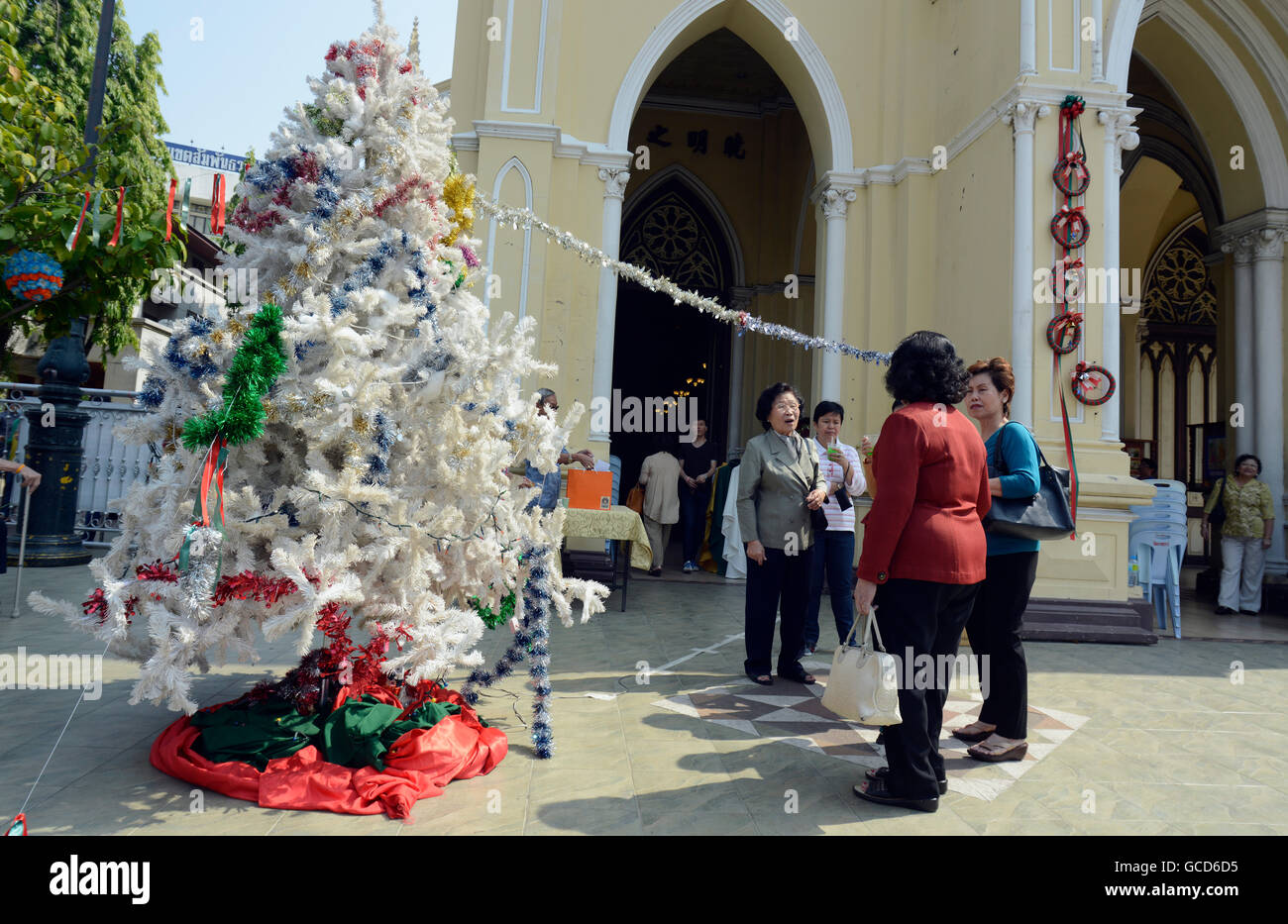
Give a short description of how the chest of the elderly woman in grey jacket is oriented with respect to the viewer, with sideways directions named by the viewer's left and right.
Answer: facing the viewer and to the right of the viewer

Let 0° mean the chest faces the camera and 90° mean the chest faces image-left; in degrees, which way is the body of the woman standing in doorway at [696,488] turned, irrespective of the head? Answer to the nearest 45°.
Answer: approximately 0°

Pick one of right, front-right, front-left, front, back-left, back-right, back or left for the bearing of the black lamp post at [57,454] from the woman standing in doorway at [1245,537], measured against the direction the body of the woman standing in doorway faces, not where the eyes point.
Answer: front-right

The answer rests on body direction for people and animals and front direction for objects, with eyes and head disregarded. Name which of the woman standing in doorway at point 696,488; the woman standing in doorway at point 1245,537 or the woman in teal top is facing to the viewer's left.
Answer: the woman in teal top

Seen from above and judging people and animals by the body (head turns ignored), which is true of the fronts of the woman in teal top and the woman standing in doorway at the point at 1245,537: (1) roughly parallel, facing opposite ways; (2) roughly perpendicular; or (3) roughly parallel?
roughly perpendicular

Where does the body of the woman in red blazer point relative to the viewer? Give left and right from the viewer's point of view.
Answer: facing away from the viewer and to the left of the viewer

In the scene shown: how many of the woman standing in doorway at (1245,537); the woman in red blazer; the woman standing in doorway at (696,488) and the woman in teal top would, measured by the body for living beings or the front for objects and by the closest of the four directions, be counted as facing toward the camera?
2

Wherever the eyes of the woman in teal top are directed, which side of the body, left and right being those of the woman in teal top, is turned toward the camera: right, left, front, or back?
left

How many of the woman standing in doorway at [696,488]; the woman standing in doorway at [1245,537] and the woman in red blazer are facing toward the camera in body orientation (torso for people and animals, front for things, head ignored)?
2

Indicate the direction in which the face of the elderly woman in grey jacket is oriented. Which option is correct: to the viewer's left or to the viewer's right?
to the viewer's right

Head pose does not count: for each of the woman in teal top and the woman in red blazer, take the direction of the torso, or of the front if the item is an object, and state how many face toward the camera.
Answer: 0

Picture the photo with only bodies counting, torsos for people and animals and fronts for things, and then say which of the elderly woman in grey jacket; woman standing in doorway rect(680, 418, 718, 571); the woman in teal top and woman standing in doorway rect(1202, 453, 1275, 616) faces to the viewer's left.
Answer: the woman in teal top
